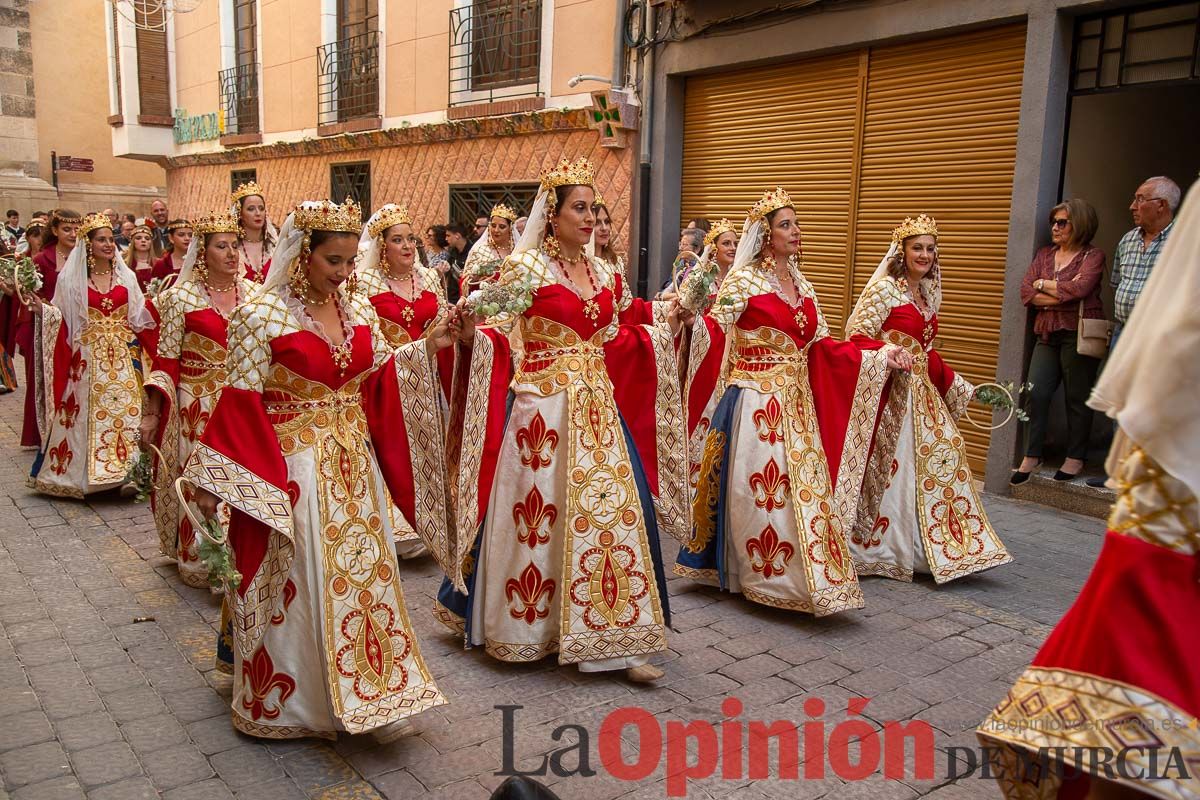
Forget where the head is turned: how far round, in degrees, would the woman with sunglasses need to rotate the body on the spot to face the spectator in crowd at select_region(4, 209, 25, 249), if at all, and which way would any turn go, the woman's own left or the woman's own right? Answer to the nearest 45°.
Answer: approximately 45° to the woman's own right

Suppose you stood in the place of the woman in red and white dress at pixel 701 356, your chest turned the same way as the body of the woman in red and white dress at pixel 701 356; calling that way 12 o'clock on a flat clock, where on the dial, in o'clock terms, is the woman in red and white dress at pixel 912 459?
the woman in red and white dress at pixel 912 459 is roughly at 10 o'clock from the woman in red and white dress at pixel 701 356.

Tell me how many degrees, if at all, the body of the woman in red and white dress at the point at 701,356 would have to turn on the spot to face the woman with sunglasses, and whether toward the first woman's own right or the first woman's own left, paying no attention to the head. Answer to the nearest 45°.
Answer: approximately 90° to the first woman's own left

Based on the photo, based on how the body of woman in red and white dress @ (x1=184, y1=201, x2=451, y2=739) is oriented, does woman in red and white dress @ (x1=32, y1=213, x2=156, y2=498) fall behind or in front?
behind

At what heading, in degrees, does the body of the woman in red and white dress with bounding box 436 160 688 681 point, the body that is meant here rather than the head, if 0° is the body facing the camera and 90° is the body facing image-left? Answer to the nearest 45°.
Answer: approximately 315°

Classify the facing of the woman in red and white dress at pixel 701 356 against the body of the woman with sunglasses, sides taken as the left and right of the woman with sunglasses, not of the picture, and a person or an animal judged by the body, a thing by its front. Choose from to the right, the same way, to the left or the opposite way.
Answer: to the left

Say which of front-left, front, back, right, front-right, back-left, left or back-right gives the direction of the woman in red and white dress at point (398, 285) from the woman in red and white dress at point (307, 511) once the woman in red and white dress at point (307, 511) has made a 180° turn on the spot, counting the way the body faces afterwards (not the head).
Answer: front-right
